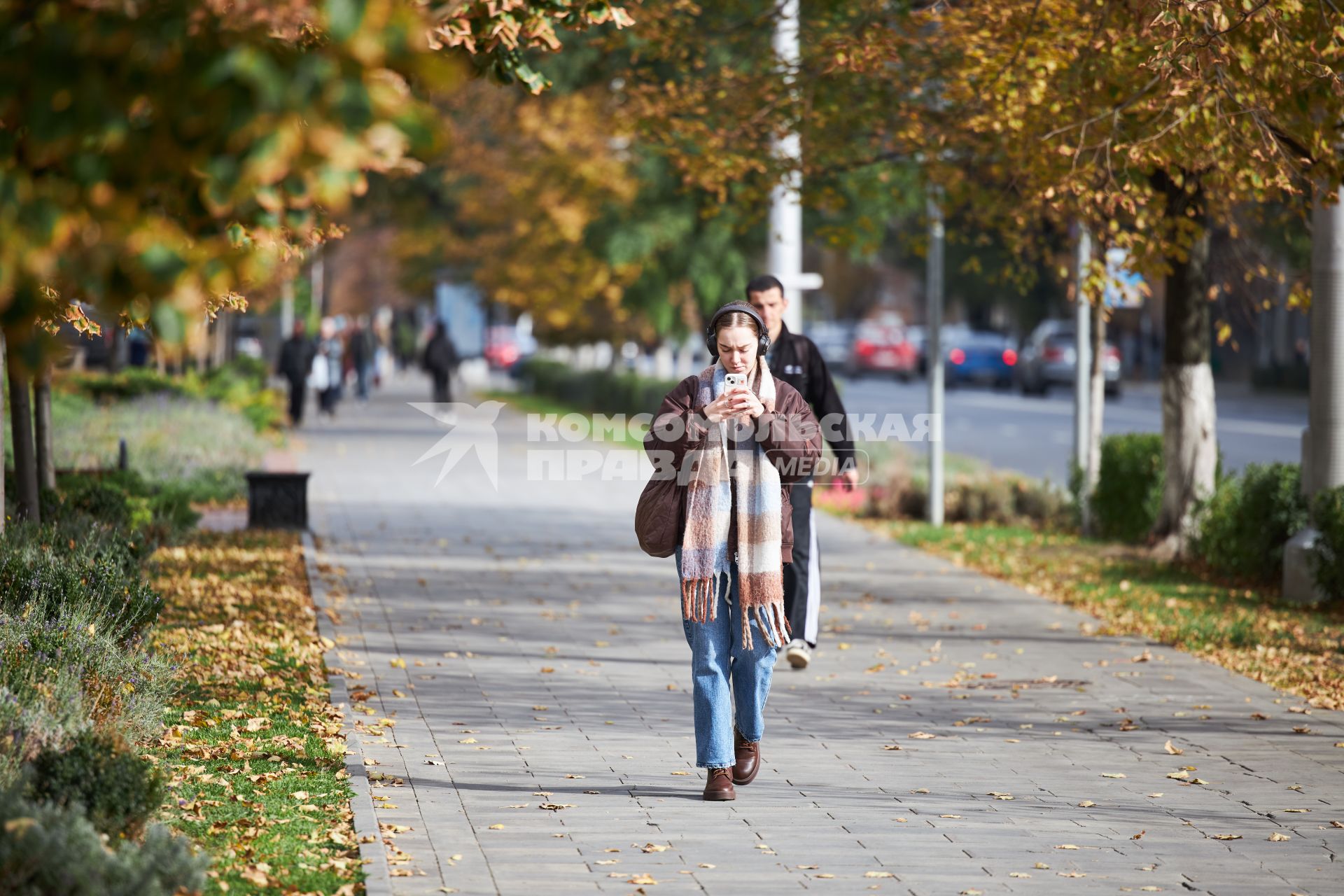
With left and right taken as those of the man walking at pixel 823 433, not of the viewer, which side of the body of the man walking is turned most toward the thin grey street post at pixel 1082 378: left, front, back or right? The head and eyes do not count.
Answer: back

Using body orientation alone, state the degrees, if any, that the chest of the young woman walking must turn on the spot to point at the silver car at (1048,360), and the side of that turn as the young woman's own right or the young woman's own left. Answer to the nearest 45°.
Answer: approximately 180°

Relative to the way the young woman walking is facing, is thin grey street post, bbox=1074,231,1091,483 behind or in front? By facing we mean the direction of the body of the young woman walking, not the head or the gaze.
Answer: behind

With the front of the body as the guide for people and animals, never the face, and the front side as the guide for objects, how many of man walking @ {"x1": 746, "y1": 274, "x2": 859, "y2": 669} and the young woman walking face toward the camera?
2

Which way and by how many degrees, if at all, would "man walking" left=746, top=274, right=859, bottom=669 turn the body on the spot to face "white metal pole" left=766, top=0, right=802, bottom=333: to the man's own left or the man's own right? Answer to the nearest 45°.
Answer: approximately 180°

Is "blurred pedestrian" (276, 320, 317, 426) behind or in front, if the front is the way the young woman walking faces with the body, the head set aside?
behind

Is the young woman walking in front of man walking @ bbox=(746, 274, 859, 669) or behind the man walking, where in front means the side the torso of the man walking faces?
in front

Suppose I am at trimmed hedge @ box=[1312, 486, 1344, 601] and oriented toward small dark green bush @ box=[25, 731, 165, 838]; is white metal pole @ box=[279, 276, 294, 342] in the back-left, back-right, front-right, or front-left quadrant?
back-right

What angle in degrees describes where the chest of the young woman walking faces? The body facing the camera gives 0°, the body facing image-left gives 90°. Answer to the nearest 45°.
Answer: approximately 0°

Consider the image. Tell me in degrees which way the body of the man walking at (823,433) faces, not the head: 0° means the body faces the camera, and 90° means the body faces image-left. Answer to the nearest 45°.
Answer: approximately 0°

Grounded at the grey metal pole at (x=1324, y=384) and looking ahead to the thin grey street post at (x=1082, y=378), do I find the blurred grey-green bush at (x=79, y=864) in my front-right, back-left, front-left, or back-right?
back-left
